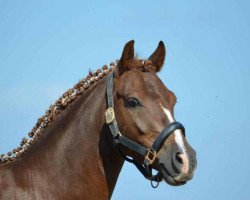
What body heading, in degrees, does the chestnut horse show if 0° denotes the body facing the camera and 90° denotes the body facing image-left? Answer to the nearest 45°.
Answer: approximately 315°
